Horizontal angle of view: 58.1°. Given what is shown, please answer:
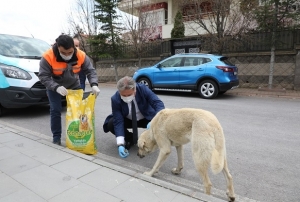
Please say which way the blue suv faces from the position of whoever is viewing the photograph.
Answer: facing away from the viewer and to the left of the viewer

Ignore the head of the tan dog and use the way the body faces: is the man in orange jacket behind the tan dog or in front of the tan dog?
in front

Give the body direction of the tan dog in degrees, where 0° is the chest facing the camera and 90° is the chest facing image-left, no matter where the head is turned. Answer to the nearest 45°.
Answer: approximately 135°
